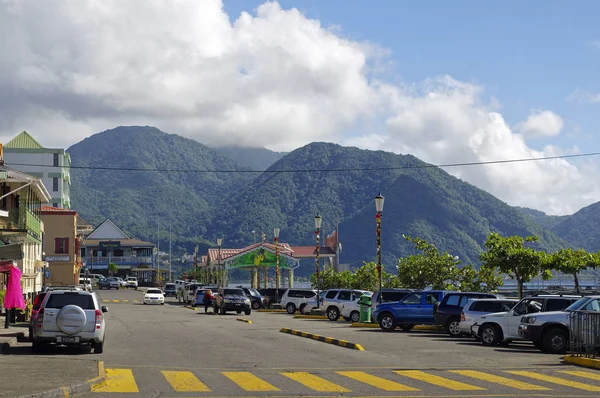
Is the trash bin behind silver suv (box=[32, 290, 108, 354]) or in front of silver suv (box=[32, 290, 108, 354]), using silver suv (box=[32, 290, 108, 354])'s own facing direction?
in front

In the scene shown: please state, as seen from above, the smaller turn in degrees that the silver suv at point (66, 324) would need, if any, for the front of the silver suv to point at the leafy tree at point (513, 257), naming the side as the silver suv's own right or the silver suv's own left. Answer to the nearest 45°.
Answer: approximately 45° to the silver suv's own right

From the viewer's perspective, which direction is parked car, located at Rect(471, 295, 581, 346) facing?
to the viewer's left

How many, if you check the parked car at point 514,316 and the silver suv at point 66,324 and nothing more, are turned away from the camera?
1

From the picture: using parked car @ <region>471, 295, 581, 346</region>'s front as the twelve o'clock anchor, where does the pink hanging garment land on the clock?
The pink hanging garment is roughly at 12 o'clock from the parked car.

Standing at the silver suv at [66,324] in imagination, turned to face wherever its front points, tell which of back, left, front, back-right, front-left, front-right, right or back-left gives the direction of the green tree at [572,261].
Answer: front-right

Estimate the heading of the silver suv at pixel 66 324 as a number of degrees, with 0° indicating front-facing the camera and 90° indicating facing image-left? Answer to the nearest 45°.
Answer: approximately 180°

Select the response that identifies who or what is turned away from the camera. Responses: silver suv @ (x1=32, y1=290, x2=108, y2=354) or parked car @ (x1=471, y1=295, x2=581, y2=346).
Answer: the silver suv

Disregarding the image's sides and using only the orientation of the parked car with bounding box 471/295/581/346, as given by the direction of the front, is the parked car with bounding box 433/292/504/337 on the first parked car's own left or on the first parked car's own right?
on the first parked car's own right
